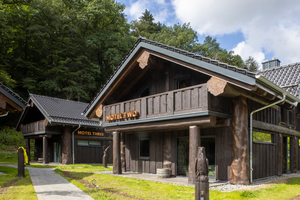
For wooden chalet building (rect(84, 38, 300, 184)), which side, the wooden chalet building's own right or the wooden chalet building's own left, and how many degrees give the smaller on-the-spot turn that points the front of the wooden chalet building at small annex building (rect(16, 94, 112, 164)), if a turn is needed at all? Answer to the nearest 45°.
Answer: approximately 90° to the wooden chalet building's own right

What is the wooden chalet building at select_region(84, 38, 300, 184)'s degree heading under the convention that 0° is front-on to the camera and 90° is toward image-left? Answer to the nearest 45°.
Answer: approximately 45°

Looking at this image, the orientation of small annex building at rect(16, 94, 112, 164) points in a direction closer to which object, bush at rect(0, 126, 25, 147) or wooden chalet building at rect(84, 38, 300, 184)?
the wooden chalet building

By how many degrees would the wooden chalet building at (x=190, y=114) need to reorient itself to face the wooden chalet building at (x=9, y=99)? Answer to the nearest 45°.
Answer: approximately 45° to its right
